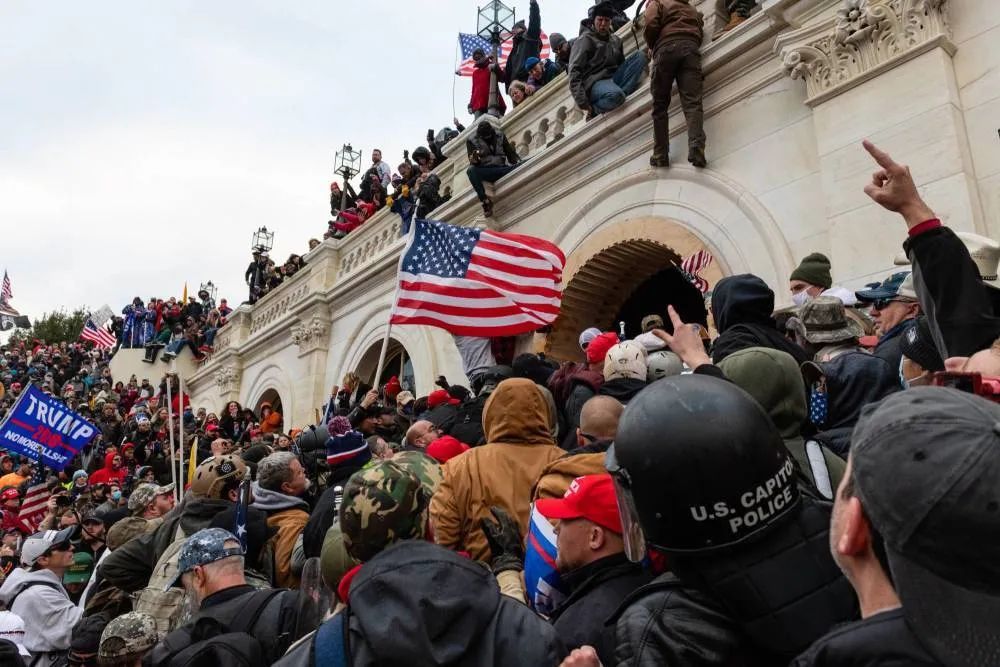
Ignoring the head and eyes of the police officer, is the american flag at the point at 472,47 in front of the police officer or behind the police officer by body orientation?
in front

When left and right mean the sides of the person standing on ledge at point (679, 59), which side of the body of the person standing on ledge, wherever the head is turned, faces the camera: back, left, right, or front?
back

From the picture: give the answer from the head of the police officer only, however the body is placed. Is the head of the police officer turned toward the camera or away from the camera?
away from the camera

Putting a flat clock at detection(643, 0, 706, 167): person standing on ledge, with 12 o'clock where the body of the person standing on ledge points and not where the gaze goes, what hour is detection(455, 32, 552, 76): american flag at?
The american flag is roughly at 11 o'clock from the person standing on ledge.

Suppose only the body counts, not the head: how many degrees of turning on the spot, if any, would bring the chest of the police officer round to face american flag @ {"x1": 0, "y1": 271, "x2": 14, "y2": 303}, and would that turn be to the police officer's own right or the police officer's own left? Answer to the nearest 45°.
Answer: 0° — they already face it

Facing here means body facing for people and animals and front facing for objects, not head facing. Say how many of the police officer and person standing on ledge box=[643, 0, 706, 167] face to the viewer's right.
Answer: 0

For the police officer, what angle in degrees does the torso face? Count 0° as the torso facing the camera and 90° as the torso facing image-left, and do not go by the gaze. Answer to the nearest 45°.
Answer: approximately 135°

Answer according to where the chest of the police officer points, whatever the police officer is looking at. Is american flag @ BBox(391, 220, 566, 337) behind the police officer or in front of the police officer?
in front

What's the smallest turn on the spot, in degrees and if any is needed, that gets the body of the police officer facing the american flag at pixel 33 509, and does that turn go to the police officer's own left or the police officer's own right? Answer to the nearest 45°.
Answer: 0° — they already face it

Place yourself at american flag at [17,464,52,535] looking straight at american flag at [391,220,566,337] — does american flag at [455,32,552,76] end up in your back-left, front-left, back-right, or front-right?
front-left

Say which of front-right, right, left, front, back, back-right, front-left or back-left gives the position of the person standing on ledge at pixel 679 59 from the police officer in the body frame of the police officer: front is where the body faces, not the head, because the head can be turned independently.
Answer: front-right
